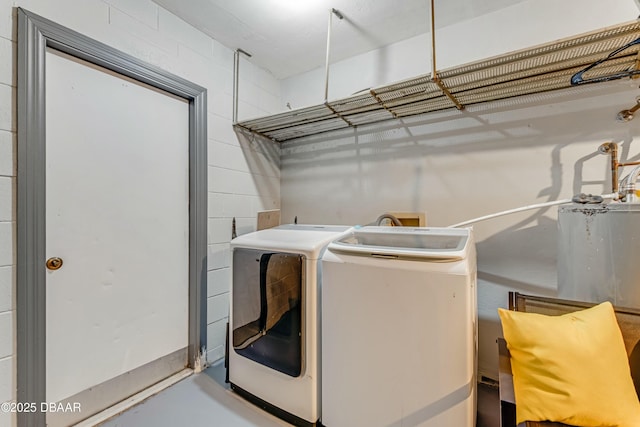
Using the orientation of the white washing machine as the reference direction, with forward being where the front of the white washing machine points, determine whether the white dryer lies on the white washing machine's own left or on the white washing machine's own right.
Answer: on the white washing machine's own right

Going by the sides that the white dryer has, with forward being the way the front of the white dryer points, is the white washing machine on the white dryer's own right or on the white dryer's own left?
on the white dryer's own left

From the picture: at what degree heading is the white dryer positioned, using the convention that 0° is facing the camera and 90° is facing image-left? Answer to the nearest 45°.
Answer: approximately 45°

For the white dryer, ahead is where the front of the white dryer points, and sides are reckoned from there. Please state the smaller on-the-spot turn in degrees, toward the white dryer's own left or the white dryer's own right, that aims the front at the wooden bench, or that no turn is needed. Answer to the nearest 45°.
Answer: approximately 90° to the white dryer's own left

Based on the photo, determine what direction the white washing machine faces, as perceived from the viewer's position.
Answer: facing the viewer

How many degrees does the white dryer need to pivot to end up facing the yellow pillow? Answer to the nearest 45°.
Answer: approximately 90° to its left

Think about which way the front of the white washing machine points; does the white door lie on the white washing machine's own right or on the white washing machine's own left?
on the white washing machine's own right

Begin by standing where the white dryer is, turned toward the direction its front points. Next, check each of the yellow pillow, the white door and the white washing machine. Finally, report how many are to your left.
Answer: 2

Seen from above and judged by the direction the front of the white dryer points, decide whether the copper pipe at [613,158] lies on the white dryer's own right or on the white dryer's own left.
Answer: on the white dryer's own left

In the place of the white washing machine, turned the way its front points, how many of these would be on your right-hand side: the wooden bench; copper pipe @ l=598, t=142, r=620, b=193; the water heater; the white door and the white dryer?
2

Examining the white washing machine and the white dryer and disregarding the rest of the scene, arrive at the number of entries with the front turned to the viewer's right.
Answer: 0

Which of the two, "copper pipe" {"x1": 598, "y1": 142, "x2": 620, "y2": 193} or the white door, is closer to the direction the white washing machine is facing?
the white door
